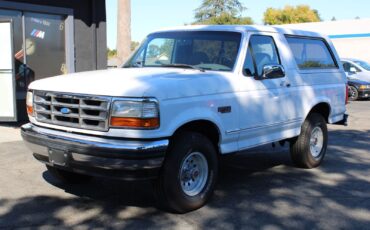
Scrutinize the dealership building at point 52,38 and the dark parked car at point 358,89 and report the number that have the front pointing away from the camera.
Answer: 0

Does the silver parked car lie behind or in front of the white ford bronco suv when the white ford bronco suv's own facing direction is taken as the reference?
behind

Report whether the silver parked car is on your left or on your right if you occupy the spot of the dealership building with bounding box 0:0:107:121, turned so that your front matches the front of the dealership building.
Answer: on your left

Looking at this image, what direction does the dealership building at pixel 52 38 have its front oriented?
toward the camera

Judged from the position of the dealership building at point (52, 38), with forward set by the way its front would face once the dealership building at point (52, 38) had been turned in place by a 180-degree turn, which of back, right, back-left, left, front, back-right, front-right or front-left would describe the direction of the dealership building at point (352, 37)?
front-right

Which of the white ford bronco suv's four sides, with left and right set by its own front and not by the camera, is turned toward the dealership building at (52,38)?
right

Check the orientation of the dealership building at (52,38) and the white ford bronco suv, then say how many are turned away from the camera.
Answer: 0

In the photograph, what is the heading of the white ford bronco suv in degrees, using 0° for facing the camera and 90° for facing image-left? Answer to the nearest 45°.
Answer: approximately 45°

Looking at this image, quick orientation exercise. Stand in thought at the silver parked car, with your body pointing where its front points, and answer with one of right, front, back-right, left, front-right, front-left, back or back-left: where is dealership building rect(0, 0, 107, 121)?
right

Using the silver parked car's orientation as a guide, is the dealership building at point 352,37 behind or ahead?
behind
